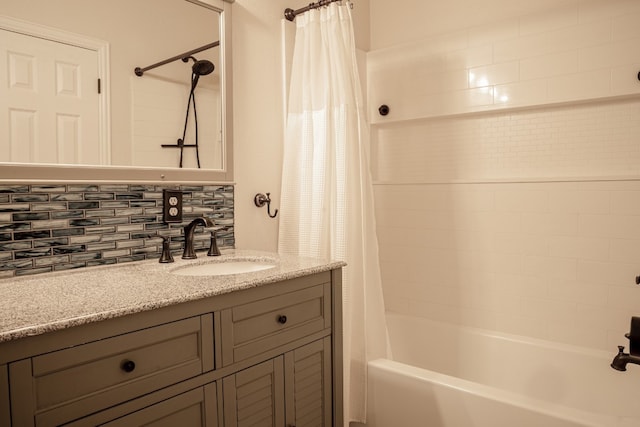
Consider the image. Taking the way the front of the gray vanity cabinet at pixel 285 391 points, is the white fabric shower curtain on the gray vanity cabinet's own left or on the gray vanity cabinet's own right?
on the gray vanity cabinet's own left

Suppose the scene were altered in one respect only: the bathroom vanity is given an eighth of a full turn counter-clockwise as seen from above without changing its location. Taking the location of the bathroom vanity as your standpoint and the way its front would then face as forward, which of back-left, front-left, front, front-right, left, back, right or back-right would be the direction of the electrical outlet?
left

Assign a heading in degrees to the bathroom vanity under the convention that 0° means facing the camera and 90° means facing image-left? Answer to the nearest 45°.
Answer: approximately 315°

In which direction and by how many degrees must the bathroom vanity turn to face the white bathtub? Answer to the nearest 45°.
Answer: approximately 45° to its left
